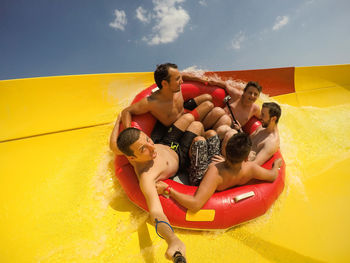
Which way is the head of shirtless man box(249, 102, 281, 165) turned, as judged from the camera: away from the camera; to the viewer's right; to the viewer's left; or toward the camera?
to the viewer's left

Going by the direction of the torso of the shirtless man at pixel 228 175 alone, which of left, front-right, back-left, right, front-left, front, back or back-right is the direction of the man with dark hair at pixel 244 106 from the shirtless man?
front-right

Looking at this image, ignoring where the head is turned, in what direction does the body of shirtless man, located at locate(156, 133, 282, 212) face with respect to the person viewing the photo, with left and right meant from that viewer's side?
facing away from the viewer and to the left of the viewer

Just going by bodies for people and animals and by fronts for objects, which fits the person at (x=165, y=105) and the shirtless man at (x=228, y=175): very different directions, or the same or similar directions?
very different directions

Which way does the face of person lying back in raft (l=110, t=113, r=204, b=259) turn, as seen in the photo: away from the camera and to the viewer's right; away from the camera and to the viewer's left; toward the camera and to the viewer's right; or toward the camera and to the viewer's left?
toward the camera and to the viewer's right

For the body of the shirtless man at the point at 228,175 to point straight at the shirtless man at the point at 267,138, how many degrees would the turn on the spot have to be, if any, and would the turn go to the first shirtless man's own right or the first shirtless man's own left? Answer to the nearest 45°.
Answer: approximately 90° to the first shirtless man's own right
